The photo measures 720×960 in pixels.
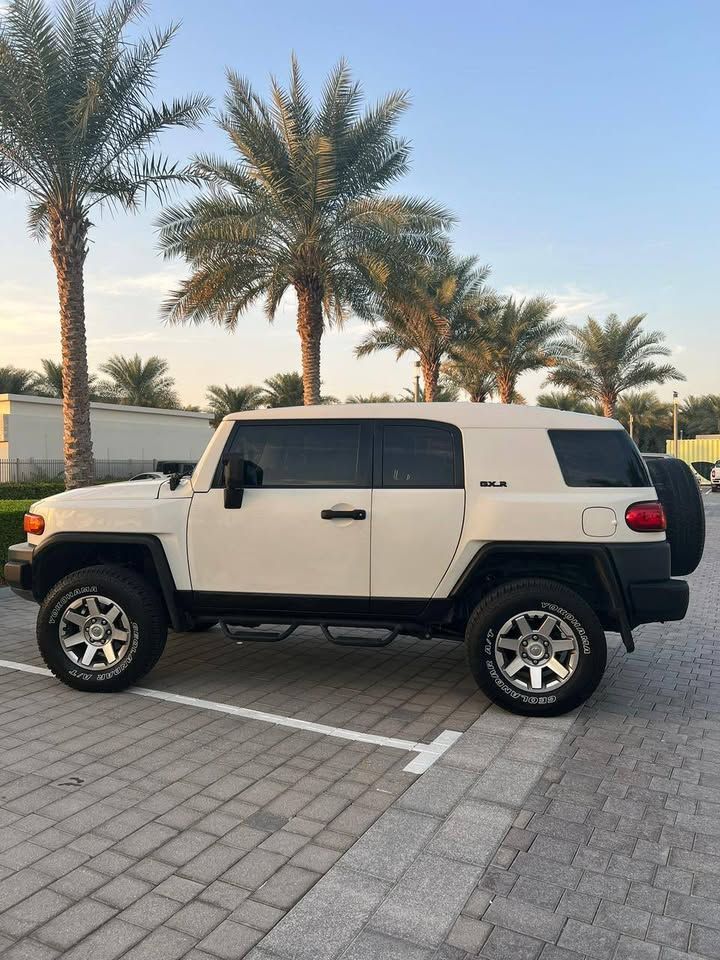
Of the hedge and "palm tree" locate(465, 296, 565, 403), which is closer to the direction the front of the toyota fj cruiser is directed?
the hedge

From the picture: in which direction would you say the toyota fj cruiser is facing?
to the viewer's left

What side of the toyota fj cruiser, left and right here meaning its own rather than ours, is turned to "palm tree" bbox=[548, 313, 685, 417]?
right

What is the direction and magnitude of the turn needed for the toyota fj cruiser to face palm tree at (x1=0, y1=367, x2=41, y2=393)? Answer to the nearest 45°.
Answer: approximately 45° to its right

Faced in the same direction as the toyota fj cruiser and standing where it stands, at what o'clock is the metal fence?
The metal fence is roughly at 2 o'clock from the toyota fj cruiser.

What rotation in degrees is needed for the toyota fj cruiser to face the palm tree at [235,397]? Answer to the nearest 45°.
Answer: approximately 90° to its right

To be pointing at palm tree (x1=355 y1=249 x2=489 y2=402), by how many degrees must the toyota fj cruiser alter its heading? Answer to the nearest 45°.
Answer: approximately 90° to its right

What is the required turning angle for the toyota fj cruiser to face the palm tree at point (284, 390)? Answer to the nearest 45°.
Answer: approximately 90° to its right

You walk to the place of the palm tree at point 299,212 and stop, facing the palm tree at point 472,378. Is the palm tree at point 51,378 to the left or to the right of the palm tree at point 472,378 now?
left

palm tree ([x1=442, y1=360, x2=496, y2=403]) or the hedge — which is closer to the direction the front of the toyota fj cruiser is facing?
the hedge

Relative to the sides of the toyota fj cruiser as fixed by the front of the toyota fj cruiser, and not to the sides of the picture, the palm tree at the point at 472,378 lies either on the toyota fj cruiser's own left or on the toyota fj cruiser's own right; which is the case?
on the toyota fj cruiser's own right
